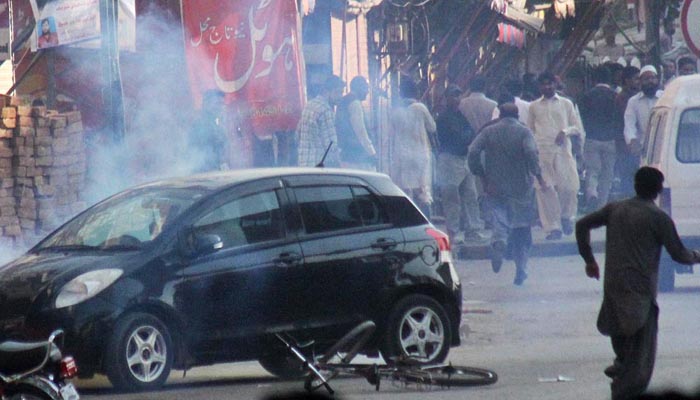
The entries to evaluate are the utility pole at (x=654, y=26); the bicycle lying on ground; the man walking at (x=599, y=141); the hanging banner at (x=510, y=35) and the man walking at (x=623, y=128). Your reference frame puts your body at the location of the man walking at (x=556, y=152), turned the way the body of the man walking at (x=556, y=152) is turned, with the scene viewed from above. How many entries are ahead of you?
1

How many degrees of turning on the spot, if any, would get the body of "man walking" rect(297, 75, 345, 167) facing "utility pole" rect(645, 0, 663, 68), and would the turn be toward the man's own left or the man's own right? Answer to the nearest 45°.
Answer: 0° — they already face it

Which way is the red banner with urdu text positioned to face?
toward the camera

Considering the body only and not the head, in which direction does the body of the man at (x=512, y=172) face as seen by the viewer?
away from the camera

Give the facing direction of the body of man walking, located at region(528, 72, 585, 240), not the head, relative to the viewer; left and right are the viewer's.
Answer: facing the viewer

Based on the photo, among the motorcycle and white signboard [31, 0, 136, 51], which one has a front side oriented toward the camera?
the white signboard
